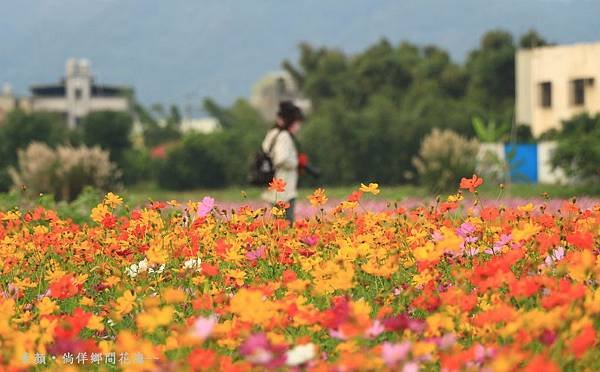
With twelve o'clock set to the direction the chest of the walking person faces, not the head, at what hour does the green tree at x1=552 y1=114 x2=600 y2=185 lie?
The green tree is roughly at 10 o'clock from the walking person.

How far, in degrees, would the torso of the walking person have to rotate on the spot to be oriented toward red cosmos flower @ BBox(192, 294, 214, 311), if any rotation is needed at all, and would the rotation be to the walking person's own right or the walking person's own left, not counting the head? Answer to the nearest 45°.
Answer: approximately 90° to the walking person's own right

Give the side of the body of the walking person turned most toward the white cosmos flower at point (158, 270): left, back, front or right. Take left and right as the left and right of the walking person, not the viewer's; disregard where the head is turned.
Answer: right

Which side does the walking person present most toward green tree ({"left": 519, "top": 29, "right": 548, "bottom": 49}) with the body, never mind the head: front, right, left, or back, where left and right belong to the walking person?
left

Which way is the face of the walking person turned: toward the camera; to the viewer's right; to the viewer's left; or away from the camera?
to the viewer's right

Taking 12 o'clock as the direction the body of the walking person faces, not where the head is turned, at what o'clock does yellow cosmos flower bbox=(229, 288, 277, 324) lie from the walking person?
The yellow cosmos flower is roughly at 3 o'clock from the walking person.

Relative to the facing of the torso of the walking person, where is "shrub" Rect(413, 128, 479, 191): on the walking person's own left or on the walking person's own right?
on the walking person's own left

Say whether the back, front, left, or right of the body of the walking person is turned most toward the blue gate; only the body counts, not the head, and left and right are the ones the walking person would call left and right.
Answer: left

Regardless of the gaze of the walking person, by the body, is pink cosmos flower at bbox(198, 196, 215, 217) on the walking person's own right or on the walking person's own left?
on the walking person's own right

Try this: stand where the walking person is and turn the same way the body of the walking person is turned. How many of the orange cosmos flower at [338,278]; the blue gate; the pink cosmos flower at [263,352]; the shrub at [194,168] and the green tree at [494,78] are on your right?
2

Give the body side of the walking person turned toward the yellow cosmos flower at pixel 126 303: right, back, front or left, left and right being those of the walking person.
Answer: right

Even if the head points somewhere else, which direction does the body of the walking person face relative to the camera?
to the viewer's right
